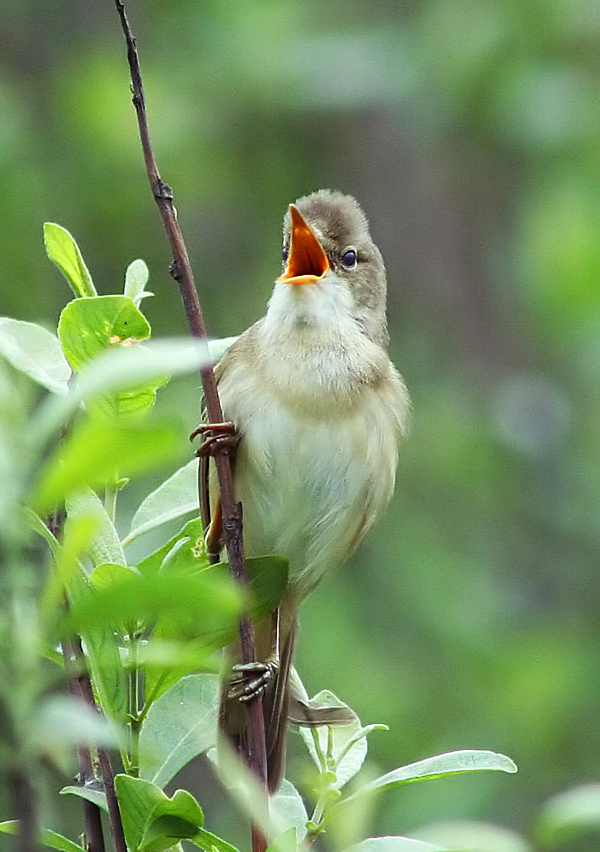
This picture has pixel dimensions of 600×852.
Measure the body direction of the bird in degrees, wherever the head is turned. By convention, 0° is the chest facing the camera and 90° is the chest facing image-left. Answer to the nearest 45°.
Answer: approximately 0°
